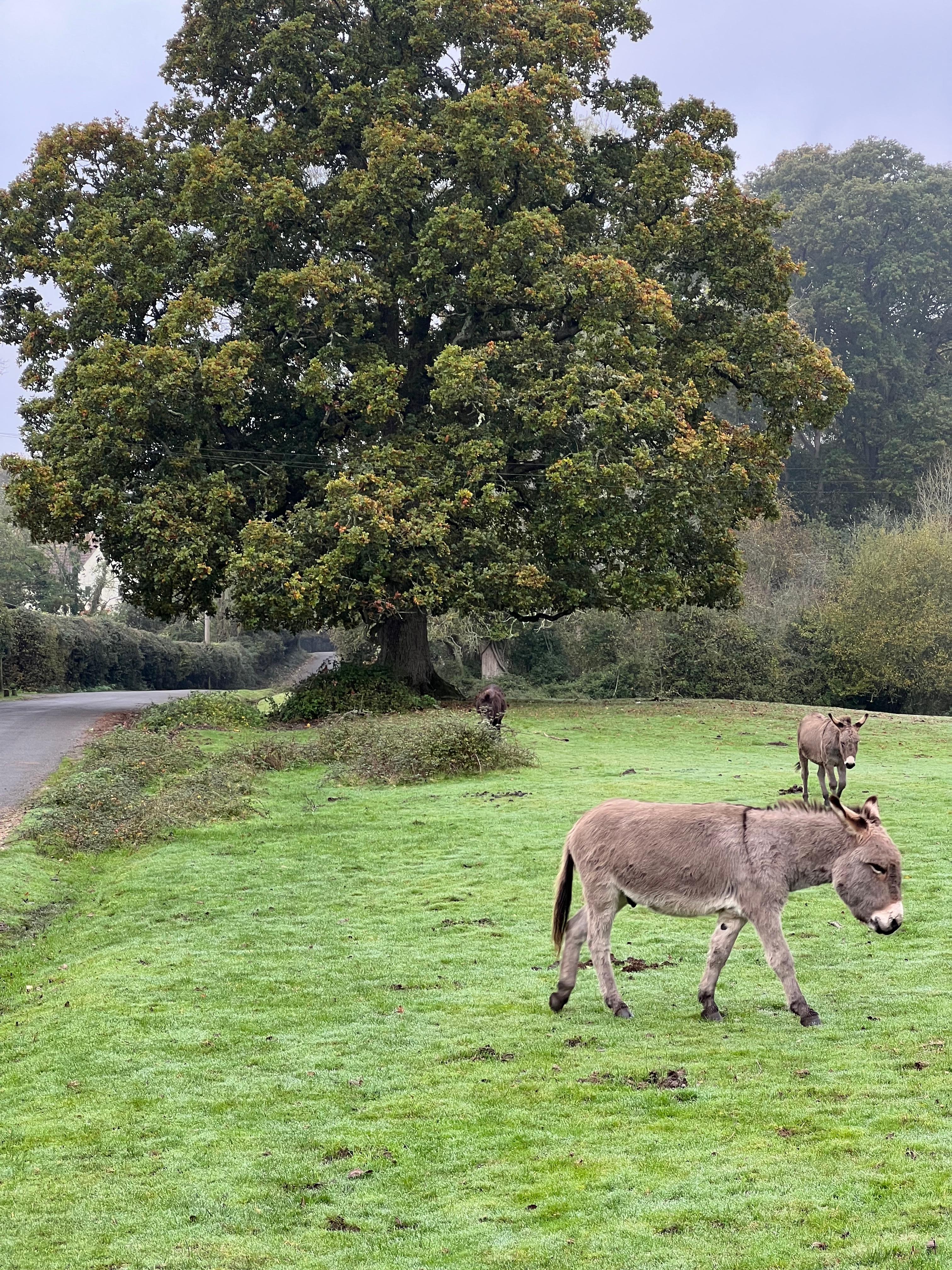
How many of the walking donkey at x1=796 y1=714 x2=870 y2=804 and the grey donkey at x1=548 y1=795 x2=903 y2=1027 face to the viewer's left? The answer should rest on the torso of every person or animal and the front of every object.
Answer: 0

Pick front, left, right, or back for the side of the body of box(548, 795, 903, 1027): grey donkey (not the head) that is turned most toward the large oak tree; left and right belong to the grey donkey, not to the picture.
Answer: left

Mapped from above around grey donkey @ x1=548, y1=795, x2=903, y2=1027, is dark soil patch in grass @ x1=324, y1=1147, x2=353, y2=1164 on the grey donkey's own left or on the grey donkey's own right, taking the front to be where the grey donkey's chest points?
on the grey donkey's own right

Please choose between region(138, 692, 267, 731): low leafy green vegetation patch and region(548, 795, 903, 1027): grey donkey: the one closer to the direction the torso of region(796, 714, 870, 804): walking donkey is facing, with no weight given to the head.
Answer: the grey donkey

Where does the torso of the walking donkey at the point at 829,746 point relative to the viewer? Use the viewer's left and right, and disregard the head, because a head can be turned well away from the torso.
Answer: facing the viewer and to the right of the viewer

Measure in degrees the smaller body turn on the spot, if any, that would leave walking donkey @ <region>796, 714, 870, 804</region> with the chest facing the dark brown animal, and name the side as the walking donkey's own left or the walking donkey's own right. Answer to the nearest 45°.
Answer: approximately 180°

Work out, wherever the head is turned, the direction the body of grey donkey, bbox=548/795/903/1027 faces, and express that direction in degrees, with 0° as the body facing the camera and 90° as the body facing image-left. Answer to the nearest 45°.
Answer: approximately 270°

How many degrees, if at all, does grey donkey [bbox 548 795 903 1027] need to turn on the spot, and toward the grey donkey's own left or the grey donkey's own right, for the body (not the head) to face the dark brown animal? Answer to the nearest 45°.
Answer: approximately 90° to the grey donkey's own left

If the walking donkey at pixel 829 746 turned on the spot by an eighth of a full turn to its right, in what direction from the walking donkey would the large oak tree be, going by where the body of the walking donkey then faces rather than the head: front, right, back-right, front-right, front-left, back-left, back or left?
back-right

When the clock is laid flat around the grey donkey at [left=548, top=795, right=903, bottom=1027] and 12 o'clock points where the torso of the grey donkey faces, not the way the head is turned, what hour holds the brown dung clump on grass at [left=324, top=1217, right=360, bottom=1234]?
The brown dung clump on grass is roughly at 4 o'clock from the grey donkey.

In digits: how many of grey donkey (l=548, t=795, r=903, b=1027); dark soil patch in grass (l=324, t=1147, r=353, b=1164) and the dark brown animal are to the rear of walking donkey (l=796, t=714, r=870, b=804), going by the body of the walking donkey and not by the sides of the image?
1

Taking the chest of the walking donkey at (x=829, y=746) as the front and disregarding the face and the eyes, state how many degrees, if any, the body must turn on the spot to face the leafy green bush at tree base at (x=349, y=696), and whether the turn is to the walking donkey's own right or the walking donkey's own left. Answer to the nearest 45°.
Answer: approximately 180°

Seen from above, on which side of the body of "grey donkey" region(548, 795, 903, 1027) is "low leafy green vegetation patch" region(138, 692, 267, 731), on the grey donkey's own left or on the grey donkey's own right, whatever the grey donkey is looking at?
on the grey donkey's own left

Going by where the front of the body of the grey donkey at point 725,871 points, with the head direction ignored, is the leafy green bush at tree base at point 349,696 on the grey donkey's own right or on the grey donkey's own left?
on the grey donkey's own left
